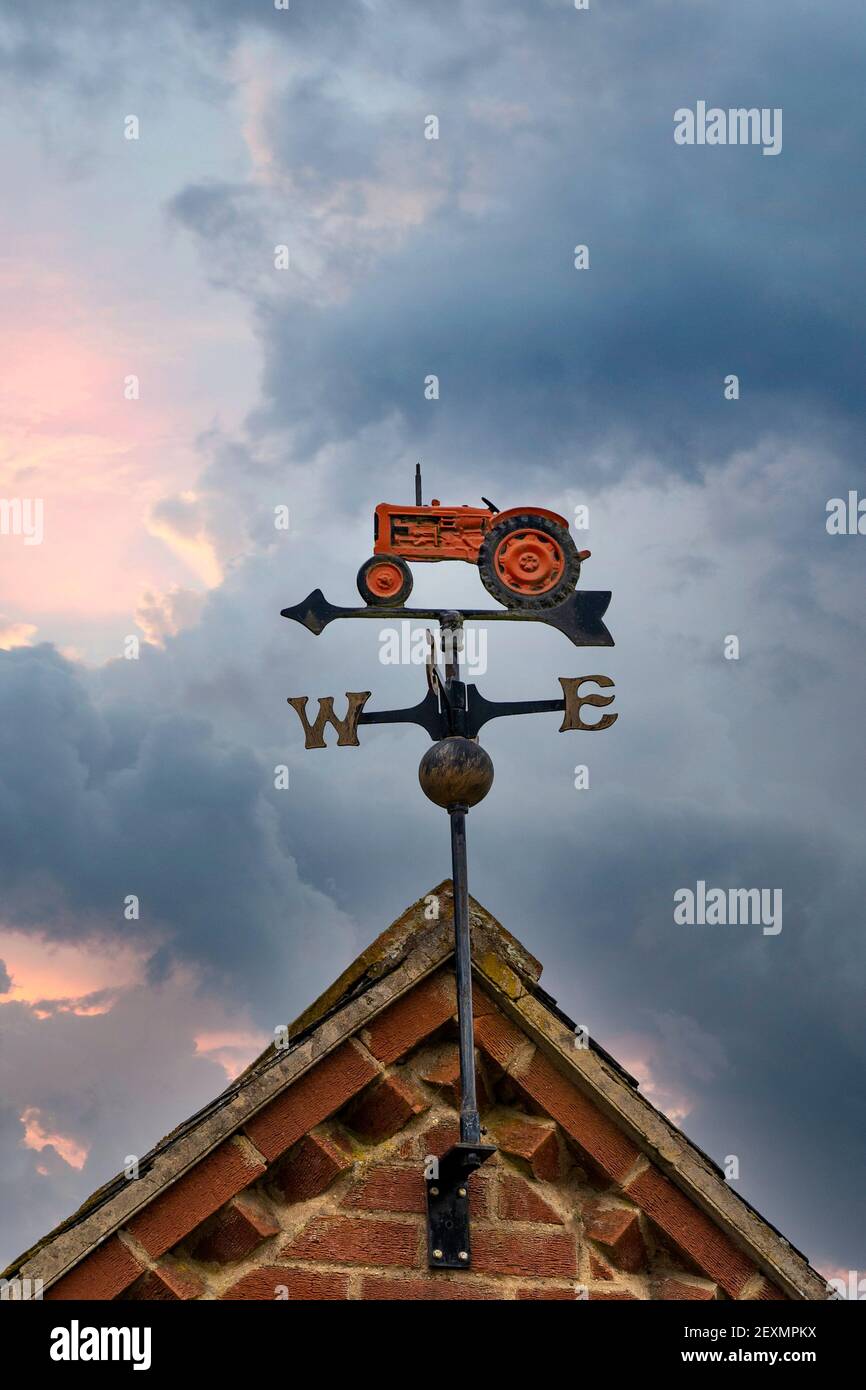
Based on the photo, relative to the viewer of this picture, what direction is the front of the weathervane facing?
facing to the left of the viewer
